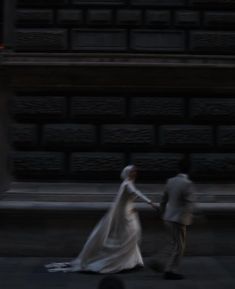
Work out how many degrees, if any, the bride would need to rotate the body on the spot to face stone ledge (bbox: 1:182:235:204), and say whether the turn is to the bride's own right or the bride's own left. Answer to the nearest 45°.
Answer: approximately 90° to the bride's own left

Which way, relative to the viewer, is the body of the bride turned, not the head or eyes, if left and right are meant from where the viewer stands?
facing to the right of the viewer

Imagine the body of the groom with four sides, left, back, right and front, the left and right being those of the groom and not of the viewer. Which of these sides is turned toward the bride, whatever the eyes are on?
left

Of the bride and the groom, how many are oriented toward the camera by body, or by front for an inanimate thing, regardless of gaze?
0

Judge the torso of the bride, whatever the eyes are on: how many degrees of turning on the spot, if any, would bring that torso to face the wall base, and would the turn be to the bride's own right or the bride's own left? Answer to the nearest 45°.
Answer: approximately 135° to the bride's own left

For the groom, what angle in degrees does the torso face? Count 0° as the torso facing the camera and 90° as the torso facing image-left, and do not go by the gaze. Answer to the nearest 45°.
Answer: approximately 225°

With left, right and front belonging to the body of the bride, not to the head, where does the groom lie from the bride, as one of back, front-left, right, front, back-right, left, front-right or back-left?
front-right
